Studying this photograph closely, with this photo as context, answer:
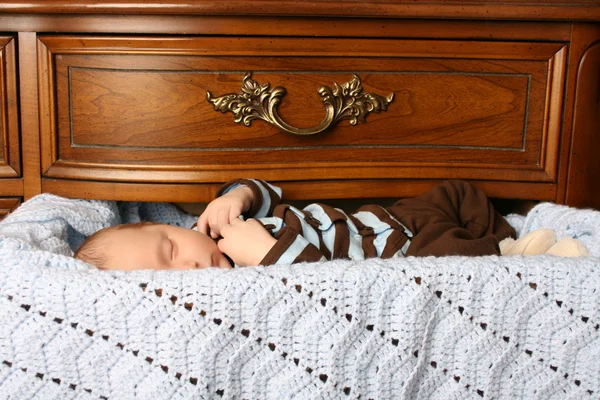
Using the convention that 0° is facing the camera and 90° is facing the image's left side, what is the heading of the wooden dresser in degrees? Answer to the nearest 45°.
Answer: approximately 0°
